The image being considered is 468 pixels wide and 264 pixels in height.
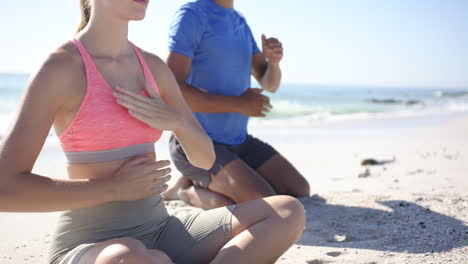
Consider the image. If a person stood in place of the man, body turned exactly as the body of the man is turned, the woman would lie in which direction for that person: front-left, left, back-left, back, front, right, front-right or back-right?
front-right

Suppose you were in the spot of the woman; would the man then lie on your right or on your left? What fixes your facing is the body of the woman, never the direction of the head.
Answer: on your left
